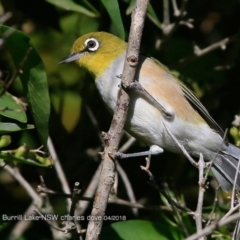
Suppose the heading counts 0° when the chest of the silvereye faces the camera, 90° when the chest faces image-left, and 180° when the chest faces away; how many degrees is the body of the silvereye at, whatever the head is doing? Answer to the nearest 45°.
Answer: approximately 90°

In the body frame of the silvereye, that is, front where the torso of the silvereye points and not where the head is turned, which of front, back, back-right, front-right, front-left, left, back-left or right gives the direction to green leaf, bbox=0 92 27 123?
front-left

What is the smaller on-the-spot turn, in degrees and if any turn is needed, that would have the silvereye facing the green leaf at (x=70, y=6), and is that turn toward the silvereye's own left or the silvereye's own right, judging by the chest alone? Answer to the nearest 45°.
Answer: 0° — it already faces it

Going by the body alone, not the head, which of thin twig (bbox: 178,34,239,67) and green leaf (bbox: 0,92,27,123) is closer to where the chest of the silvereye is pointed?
the green leaf

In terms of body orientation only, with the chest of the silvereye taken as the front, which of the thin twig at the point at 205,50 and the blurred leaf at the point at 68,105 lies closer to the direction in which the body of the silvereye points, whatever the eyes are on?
the blurred leaf

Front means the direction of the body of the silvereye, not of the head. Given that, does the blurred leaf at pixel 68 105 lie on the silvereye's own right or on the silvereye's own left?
on the silvereye's own right
